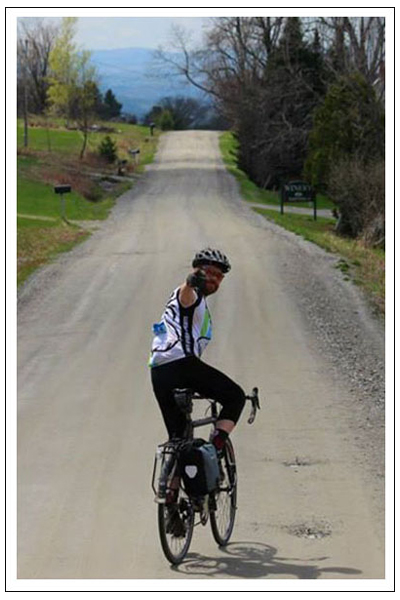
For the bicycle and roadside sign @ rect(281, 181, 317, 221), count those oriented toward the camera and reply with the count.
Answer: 1

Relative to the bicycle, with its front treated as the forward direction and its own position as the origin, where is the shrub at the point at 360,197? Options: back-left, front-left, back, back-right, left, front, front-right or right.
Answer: front-left

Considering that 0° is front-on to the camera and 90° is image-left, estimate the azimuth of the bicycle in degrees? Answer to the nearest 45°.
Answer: approximately 225°

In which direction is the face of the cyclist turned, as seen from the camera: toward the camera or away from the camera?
toward the camera

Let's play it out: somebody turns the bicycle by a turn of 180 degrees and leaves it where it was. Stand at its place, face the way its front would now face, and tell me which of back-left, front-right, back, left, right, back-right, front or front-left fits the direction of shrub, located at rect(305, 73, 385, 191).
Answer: back-right

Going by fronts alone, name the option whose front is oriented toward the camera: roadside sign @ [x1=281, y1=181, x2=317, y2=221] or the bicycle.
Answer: the roadside sign
